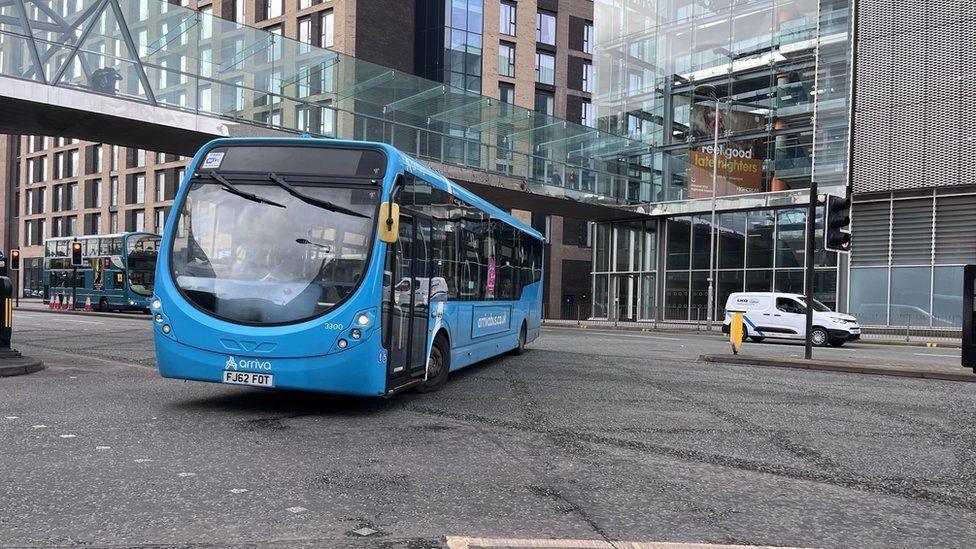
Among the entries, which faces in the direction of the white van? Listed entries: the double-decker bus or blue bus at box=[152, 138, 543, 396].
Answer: the double-decker bus

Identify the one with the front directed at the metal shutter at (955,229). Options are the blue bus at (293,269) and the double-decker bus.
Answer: the double-decker bus

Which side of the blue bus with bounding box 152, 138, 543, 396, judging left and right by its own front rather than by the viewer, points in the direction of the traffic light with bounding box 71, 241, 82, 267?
right

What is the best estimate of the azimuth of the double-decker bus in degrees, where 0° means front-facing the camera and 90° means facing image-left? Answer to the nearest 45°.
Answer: approximately 315°

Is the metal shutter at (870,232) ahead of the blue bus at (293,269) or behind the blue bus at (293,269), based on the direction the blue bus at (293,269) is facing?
behind

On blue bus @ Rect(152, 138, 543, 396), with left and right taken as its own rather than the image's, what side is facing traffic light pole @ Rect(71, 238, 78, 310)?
right

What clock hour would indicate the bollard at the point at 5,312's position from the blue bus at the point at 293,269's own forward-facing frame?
The bollard is roughly at 3 o'clock from the blue bus.

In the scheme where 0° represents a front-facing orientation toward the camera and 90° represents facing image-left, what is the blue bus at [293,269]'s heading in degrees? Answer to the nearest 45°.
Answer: approximately 45°

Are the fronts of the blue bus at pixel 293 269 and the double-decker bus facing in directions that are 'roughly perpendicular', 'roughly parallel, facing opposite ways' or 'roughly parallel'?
roughly perpendicular

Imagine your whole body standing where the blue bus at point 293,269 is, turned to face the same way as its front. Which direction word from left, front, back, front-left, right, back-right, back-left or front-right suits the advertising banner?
back

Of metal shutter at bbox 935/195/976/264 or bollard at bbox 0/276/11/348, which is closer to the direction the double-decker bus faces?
the metal shutter

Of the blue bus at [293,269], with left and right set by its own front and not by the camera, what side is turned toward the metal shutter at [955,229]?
back

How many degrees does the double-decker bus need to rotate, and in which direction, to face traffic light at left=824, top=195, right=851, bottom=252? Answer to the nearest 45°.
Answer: approximately 45° to its right
